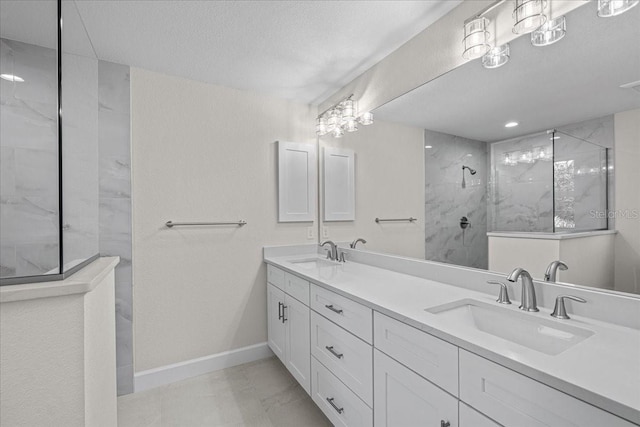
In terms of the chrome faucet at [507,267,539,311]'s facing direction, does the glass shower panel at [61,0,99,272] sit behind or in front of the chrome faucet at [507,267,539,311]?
in front

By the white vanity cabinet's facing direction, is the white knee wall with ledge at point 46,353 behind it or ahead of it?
ahead

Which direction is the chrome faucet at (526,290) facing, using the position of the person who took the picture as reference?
facing the viewer and to the left of the viewer

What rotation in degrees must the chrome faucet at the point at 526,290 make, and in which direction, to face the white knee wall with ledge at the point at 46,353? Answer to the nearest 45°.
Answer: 0° — it already faces it

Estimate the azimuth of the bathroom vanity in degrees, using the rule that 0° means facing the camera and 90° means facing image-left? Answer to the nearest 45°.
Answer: approximately 45°

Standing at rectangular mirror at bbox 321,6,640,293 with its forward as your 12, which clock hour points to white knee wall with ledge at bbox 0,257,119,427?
The white knee wall with ledge is roughly at 12 o'clock from the rectangular mirror.

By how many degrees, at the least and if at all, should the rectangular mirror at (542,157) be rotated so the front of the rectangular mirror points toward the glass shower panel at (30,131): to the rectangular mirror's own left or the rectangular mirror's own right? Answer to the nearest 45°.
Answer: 0° — it already faces it

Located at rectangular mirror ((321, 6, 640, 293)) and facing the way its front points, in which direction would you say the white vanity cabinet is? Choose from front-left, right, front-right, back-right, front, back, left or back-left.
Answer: front-right

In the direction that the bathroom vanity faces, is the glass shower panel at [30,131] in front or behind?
in front

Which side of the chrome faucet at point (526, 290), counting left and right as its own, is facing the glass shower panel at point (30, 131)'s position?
front

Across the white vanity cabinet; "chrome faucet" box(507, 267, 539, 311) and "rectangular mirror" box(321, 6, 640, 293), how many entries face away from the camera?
0
